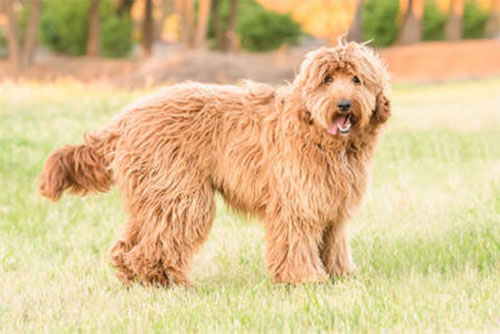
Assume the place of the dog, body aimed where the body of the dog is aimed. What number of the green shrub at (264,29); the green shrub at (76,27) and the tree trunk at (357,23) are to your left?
3

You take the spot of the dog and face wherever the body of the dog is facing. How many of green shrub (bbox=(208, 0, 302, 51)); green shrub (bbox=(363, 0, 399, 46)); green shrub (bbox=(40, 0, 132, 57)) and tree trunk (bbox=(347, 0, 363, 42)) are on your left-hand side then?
4

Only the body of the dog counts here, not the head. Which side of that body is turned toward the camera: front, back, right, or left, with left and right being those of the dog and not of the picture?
right

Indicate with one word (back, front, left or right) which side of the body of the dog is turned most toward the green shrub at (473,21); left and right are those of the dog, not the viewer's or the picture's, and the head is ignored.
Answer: left

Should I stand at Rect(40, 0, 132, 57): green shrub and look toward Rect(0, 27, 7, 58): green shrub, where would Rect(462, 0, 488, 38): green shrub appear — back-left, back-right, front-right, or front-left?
back-right

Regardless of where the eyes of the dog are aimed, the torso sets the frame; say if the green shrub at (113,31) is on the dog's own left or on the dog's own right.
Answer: on the dog's own left

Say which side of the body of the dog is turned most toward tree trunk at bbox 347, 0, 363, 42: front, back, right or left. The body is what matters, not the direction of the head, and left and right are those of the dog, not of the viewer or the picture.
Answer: left

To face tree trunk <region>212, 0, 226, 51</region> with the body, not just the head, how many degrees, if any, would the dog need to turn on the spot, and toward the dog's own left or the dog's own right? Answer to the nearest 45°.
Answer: approximately 90° to the dog's own left

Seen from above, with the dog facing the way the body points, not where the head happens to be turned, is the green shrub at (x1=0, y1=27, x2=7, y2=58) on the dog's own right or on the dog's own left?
on the dog's own left

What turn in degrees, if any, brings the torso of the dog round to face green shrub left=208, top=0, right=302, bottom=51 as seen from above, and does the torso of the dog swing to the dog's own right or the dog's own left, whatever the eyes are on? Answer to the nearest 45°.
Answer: approximately 90° to the dog's own left
